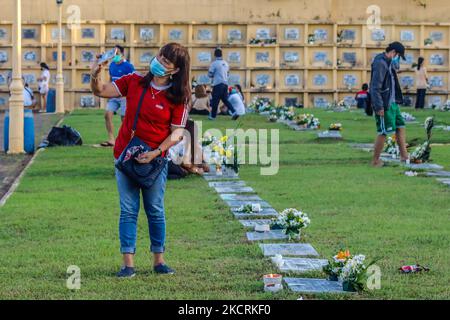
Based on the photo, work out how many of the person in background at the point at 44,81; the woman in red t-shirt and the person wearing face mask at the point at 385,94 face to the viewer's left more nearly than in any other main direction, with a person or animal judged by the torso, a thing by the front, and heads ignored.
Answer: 1

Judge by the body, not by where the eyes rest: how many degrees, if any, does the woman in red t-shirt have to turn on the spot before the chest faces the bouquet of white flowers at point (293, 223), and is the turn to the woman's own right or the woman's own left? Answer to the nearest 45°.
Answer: approximately 135° to the woman's own left

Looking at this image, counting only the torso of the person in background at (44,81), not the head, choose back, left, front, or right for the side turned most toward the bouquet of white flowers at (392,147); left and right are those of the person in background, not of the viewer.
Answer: left

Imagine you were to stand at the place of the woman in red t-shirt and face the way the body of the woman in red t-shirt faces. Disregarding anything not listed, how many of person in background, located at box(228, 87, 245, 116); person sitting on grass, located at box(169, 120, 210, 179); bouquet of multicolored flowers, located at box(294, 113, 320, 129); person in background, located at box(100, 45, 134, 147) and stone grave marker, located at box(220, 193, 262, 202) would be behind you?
5

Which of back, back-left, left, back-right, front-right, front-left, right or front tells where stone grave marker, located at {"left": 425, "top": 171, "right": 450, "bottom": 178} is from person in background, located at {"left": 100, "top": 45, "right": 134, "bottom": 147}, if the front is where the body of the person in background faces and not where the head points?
left

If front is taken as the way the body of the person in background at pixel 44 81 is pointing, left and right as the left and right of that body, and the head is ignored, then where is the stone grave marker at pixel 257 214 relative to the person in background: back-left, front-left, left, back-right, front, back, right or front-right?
left

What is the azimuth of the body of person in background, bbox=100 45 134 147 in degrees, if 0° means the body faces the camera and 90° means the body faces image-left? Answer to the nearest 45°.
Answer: approximately 45°

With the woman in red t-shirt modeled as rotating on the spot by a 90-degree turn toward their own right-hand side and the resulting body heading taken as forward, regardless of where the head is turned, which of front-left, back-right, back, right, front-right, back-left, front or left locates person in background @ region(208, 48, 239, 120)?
right

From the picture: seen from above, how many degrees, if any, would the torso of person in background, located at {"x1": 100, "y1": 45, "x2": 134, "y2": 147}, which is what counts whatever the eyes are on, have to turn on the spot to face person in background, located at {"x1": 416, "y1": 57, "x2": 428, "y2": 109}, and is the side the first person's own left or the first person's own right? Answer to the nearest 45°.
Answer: approximately 180°

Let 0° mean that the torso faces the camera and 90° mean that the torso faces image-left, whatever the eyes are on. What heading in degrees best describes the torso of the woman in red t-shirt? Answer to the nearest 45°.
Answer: approximately 0°
